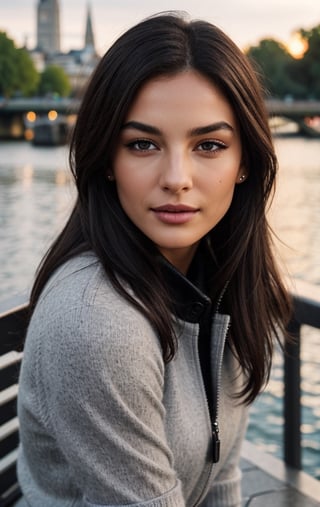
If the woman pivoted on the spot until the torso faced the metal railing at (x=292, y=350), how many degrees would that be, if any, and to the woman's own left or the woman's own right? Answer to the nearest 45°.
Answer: approximately 90° to the woman's own left

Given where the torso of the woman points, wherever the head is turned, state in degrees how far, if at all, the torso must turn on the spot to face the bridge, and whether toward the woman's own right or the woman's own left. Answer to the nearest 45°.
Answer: approximately 135° to the woman's own left

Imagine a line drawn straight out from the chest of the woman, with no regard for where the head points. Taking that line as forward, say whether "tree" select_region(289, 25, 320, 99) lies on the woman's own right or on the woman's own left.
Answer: on the woman's own left

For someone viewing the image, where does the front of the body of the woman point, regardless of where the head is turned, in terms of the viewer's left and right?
facing the viewer and to the right of the viewer
